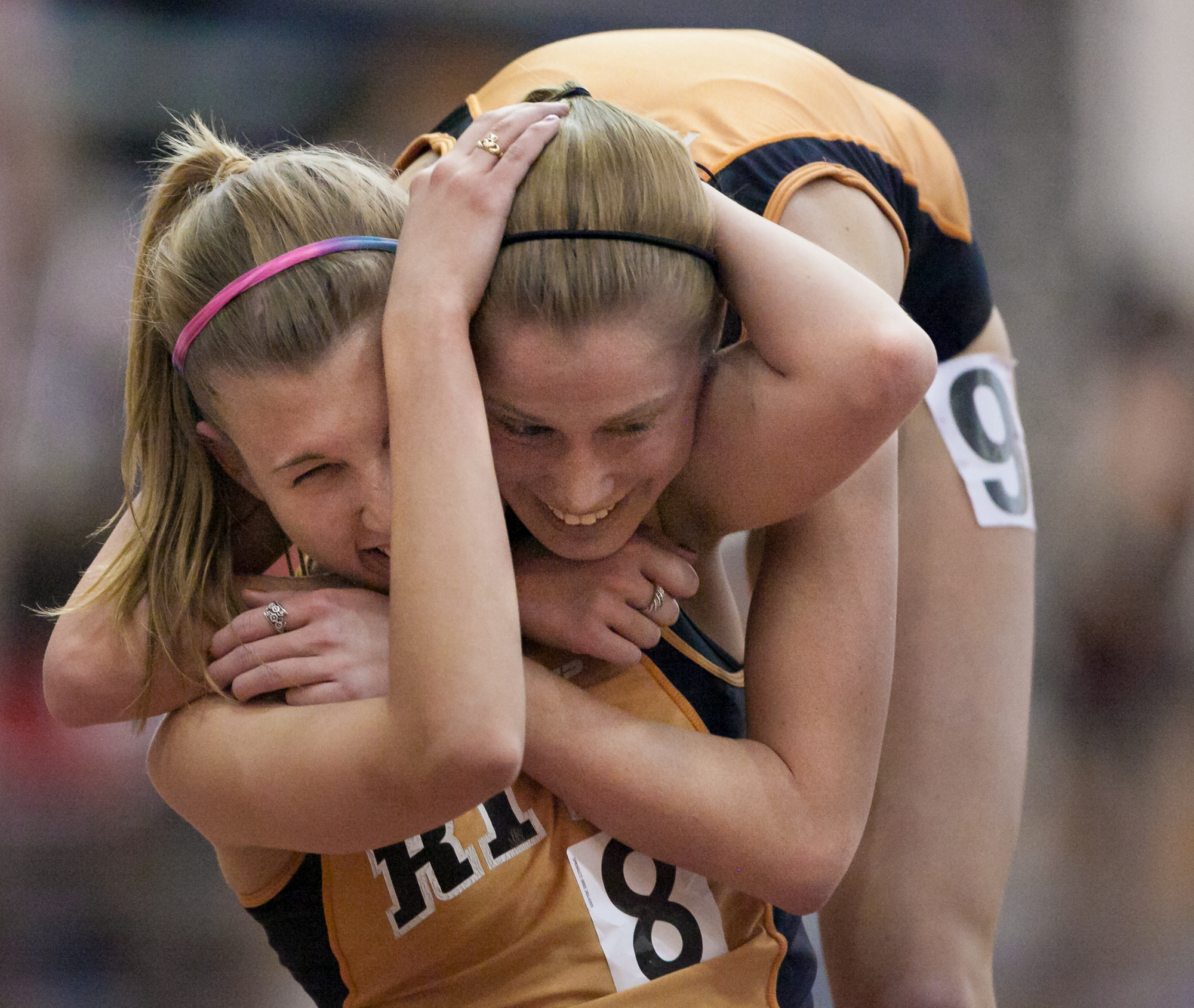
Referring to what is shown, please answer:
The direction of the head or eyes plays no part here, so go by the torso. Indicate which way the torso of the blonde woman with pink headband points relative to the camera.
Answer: toward the camera
